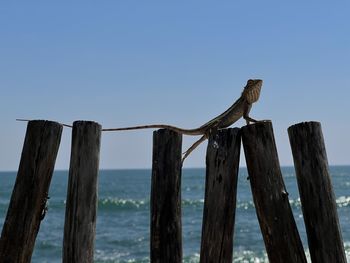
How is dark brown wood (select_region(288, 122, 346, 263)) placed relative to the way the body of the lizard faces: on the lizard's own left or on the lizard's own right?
on the lizard's own right

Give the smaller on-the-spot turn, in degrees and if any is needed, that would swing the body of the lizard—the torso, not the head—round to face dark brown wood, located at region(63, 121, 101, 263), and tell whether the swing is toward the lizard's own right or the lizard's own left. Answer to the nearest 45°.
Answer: approximately 180°

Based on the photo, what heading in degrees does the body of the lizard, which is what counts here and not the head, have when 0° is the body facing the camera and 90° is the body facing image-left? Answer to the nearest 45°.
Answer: approximately 270°

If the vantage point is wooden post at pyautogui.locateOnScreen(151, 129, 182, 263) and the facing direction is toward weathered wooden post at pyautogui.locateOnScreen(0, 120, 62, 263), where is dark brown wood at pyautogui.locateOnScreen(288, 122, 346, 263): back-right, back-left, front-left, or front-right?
back-left

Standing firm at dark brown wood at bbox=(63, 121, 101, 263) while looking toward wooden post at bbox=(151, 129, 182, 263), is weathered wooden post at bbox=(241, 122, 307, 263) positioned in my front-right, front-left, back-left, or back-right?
front-right

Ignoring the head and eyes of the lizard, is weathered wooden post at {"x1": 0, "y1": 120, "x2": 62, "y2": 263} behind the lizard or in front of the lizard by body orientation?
behind

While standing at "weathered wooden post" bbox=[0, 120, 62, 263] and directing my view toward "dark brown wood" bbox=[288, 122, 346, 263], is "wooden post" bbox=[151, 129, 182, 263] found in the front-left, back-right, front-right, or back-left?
front-left
